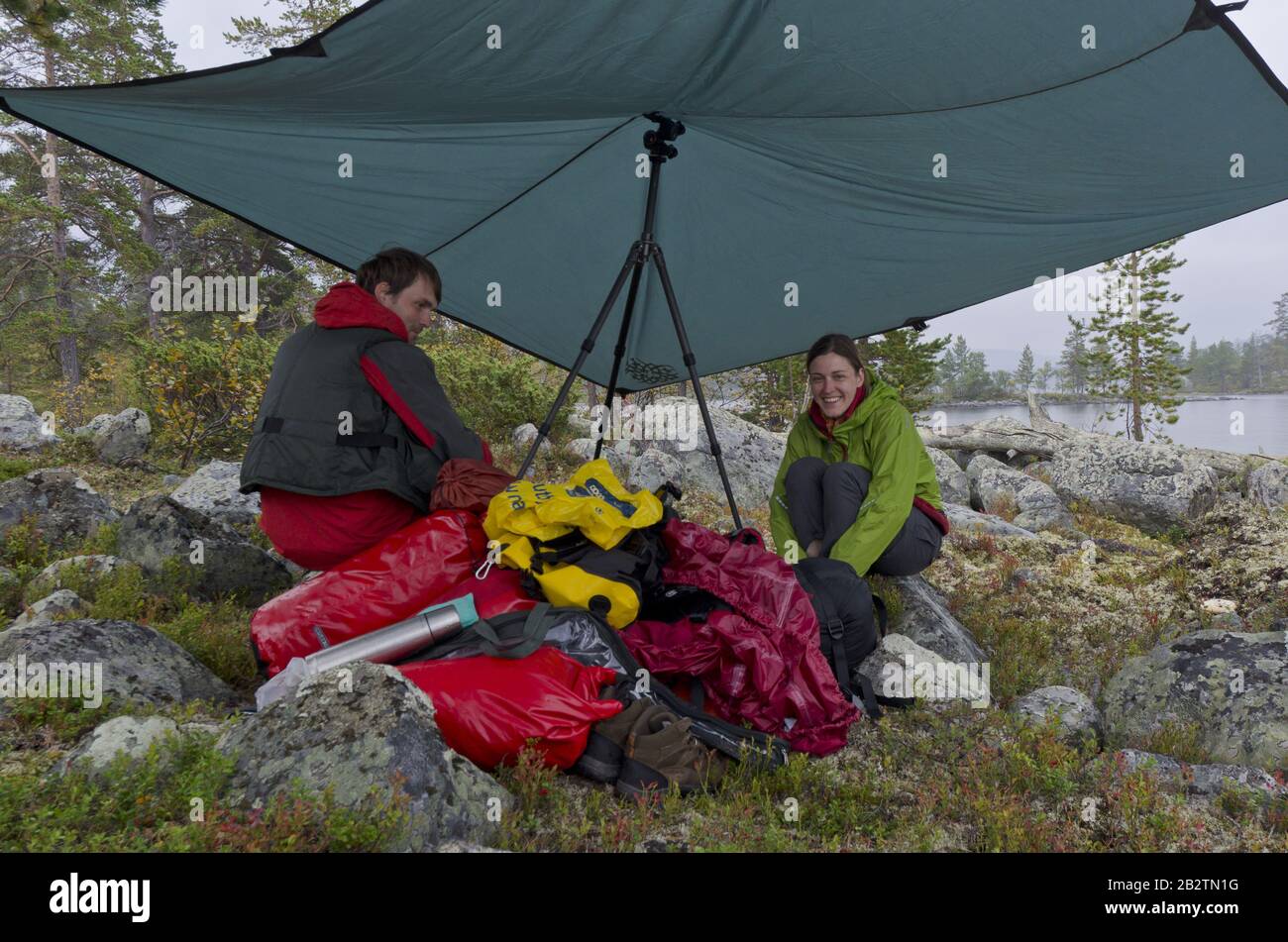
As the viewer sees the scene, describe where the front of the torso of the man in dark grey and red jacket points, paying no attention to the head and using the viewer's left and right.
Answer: facing away from the viewer and to the right of the viewer

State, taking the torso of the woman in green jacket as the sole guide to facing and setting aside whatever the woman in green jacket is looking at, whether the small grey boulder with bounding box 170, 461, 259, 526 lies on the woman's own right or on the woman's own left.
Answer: on the woman's own right

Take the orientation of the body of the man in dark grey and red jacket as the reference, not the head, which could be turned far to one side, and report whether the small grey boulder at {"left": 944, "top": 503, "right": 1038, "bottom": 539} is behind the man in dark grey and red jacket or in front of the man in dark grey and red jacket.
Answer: in front

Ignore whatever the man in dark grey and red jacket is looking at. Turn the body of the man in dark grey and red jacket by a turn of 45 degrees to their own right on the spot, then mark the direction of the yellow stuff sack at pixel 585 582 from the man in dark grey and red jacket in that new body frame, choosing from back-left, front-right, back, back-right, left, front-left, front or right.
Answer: front-right

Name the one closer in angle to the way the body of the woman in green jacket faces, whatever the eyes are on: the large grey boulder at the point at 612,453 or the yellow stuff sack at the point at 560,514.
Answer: the yellow stuff sack

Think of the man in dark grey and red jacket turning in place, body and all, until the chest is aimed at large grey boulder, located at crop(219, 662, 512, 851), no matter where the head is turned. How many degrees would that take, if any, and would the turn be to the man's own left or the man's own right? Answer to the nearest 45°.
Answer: approximately 135° to the man's own right

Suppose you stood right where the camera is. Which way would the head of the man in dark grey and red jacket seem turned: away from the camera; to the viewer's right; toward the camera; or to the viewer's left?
to the viewer's right

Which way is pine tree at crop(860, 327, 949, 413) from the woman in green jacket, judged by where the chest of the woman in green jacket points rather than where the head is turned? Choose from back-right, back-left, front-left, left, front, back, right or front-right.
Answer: back-right

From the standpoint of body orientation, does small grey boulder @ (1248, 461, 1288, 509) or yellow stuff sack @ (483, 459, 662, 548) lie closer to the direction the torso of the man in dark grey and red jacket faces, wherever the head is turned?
the small grey boulder

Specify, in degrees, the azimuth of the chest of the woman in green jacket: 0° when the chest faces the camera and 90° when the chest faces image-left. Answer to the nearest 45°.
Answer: approximately 45°

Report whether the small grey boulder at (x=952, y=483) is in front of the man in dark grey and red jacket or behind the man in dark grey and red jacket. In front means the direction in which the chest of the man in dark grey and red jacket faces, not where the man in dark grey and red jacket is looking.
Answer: in front
